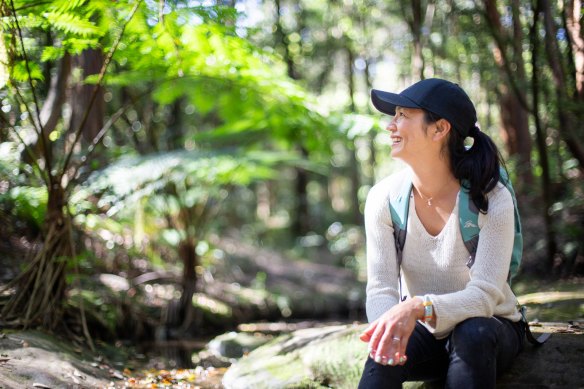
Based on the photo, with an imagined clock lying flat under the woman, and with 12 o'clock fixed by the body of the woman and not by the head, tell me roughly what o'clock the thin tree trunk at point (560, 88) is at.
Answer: The thin tree trunk is roughly at 5 o'clock from the woman.

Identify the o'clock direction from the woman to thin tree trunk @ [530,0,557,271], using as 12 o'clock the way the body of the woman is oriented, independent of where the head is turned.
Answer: The thin tree trunk is roughly at 5 o'clock from the woman.

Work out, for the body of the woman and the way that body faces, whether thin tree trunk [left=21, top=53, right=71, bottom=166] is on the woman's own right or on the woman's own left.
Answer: on the woman's own right

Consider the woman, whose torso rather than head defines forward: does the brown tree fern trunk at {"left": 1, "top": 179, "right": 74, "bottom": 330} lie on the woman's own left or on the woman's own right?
on the woman's own right

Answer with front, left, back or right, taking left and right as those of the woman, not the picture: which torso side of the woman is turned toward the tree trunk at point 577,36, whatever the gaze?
back

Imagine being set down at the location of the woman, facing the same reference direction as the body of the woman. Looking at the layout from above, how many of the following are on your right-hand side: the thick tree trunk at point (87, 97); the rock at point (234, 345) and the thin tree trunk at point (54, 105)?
3

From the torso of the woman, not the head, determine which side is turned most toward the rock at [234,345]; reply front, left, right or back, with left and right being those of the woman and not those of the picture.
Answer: right

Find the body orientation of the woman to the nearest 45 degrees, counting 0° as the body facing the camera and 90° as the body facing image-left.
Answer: approximately 45°

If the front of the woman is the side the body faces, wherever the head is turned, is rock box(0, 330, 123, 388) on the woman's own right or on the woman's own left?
on the woman's own right
